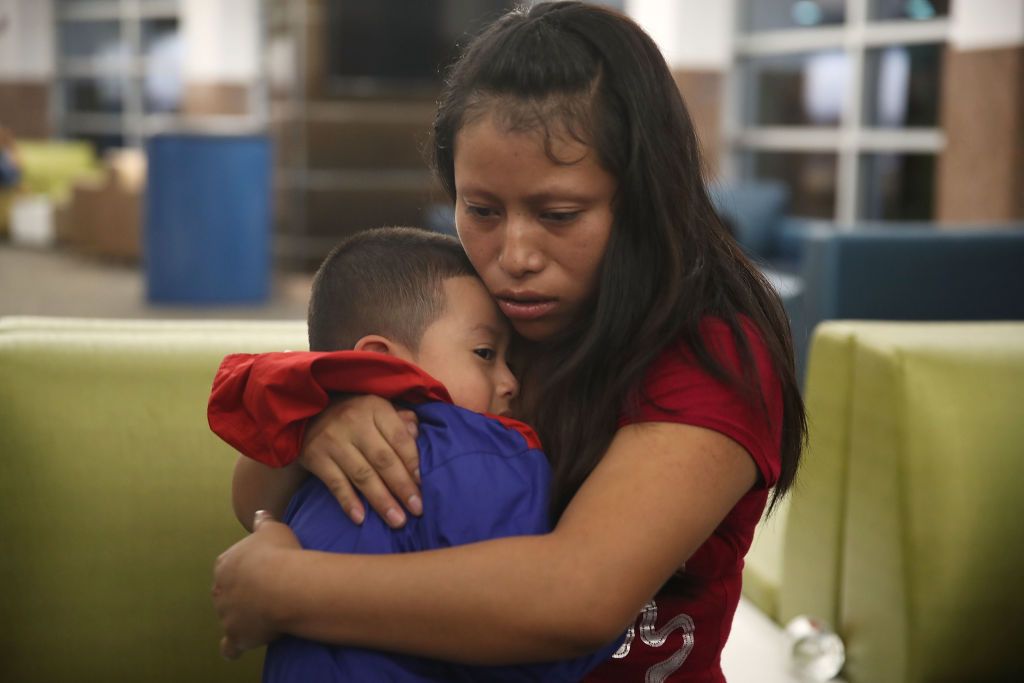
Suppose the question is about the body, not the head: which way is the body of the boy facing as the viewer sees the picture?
to the viewer's right

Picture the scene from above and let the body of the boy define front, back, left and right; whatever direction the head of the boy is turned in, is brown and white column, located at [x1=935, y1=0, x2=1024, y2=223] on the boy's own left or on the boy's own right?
on the boy's own left

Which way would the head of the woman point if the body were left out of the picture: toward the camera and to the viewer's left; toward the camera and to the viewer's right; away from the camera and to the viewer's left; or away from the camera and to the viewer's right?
toward the camera and to the viewer's left

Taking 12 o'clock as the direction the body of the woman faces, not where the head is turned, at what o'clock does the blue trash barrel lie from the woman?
The blue trash barrel is roughly at 4 o'clock from the woman.

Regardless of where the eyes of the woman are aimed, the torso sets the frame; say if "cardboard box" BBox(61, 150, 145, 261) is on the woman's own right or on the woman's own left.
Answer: on the woman's own right

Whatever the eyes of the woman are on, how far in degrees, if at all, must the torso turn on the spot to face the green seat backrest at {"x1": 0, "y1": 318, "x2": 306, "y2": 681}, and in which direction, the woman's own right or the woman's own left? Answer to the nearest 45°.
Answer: approximately 90° to the woman's own right
